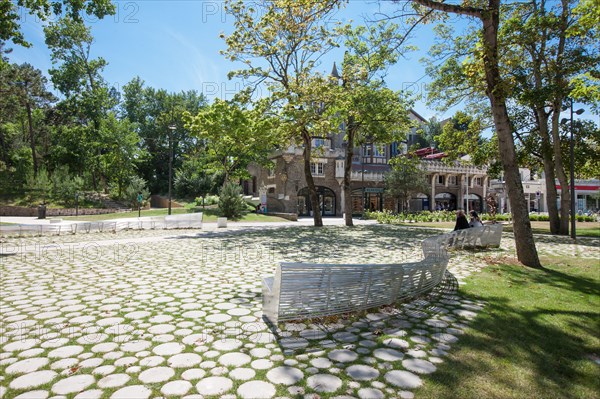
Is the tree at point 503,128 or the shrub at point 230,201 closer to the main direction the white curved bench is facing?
the shrub

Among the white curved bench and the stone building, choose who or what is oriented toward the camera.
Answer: the stone building

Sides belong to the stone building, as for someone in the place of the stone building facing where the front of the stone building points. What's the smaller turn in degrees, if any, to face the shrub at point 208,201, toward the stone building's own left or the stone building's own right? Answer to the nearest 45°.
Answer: approximately 90° to the stone building's own right

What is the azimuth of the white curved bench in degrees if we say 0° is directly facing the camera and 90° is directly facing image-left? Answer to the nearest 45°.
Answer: approximately 135°

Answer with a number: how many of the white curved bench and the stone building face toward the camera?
1

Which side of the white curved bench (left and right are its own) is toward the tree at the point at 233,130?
front

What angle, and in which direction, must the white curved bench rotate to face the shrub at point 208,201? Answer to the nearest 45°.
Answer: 0° — it already faces it

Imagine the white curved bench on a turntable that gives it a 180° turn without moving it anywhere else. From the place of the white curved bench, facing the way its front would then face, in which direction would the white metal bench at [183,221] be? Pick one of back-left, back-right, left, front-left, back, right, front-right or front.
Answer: back

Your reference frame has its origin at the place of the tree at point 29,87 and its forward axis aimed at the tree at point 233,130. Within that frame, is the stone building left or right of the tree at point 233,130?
left

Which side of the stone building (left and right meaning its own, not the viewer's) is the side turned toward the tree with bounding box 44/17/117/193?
right

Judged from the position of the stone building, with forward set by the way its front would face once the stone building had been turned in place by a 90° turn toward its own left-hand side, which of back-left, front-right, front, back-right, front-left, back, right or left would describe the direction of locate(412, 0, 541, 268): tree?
right

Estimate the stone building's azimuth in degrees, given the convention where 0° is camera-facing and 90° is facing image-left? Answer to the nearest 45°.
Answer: approximately 0°

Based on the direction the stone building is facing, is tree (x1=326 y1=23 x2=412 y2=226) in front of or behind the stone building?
in front

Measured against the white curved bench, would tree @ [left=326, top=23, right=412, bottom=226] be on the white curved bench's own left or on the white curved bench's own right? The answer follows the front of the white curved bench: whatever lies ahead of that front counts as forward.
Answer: on the white curved bench's own right
